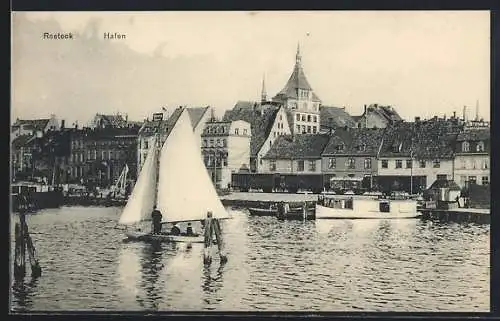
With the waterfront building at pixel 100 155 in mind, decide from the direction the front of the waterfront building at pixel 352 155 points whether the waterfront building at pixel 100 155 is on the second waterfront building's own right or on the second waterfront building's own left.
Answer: on the second waterfront building's own right

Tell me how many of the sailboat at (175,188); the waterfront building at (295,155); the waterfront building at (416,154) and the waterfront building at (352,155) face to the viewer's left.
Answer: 1

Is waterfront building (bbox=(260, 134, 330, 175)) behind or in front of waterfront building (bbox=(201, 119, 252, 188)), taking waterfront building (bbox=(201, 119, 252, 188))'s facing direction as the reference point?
behind

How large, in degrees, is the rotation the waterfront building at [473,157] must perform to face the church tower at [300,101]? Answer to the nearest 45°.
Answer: approximately 90° to its right

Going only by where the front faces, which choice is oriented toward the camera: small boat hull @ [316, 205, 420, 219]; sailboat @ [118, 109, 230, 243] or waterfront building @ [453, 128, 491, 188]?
the waterfront building

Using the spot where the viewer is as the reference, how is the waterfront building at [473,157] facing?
facing the viewer

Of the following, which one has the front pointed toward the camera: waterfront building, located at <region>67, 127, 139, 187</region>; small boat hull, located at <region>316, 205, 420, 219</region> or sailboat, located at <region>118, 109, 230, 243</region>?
the waterfront building

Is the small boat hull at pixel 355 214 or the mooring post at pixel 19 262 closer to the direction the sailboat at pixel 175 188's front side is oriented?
the mooring post

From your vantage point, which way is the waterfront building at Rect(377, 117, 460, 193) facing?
toward the camera

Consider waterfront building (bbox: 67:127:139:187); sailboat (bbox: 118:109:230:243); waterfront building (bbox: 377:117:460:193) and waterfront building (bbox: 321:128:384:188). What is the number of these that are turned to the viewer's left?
1

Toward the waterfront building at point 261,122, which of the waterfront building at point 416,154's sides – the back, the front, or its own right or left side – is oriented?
right

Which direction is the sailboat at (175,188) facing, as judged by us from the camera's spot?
facing to the left of the viewer
